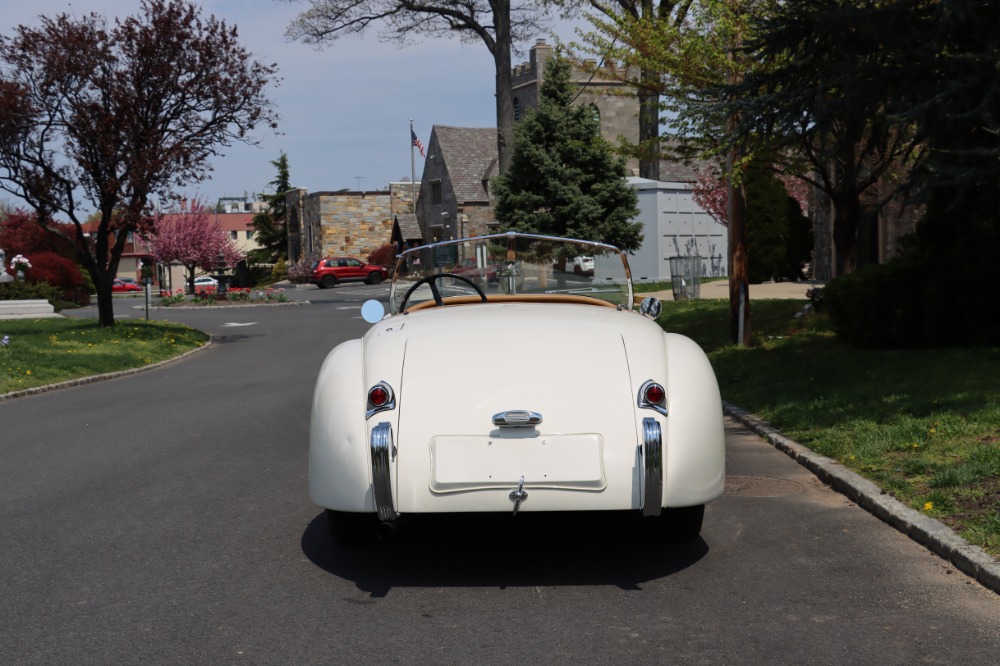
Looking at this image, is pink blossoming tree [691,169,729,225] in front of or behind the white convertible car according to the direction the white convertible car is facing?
in front

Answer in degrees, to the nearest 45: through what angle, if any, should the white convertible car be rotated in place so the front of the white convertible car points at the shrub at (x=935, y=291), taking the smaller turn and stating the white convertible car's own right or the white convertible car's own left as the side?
approximately 45° to the white convertible car's own right

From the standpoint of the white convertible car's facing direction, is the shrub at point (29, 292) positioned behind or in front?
in front

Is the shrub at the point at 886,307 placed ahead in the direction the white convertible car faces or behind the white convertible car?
ahead

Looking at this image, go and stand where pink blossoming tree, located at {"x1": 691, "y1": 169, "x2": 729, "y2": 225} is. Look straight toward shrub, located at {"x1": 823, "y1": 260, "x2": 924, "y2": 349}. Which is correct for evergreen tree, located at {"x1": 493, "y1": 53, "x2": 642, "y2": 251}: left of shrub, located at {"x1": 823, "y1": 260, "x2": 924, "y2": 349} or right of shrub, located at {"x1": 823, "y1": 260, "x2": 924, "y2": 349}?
right

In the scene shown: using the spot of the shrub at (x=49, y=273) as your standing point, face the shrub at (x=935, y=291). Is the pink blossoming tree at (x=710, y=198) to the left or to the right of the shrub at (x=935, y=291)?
left

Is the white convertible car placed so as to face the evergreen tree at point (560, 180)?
yes

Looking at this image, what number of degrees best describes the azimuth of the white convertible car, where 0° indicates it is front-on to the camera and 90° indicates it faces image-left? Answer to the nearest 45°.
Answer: approximately 180°
